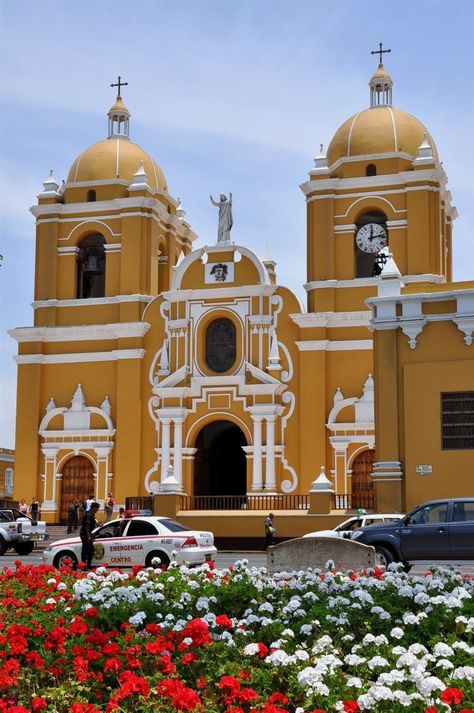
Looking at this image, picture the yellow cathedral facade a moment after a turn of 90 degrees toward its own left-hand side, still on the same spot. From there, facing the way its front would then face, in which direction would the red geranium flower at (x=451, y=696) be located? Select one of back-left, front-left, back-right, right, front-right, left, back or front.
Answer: right

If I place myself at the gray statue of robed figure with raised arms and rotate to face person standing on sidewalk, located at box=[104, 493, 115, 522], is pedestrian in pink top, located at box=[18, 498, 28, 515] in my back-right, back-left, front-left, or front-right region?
front-right

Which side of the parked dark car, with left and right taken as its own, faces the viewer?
left

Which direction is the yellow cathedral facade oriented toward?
toward the camera

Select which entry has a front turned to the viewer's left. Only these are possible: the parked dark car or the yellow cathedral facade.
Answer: the parked dark car

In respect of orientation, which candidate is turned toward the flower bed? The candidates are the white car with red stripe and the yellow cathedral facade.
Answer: the yellow cathedral facade

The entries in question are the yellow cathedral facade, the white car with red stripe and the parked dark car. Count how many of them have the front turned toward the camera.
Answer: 1

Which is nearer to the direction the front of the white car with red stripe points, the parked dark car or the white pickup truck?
the white pickup truck

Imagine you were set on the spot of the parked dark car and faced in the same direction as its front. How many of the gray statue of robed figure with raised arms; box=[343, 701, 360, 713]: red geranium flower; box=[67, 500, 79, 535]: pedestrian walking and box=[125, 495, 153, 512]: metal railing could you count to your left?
1

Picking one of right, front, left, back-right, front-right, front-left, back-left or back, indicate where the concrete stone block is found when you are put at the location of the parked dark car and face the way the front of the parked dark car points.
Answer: front-left

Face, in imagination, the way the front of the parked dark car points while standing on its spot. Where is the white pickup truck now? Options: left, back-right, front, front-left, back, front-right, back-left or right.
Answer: front-right

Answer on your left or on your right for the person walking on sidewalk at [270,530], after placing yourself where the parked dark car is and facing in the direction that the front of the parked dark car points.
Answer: on your right

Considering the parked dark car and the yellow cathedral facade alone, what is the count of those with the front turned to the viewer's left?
1

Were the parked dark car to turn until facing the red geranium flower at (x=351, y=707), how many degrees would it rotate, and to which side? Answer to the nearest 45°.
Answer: approximately 90° to its left

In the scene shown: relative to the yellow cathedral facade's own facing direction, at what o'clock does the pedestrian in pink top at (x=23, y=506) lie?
The pedestrian in pink top is roughly at 3 o'clock from the yellow cathedral facade.
